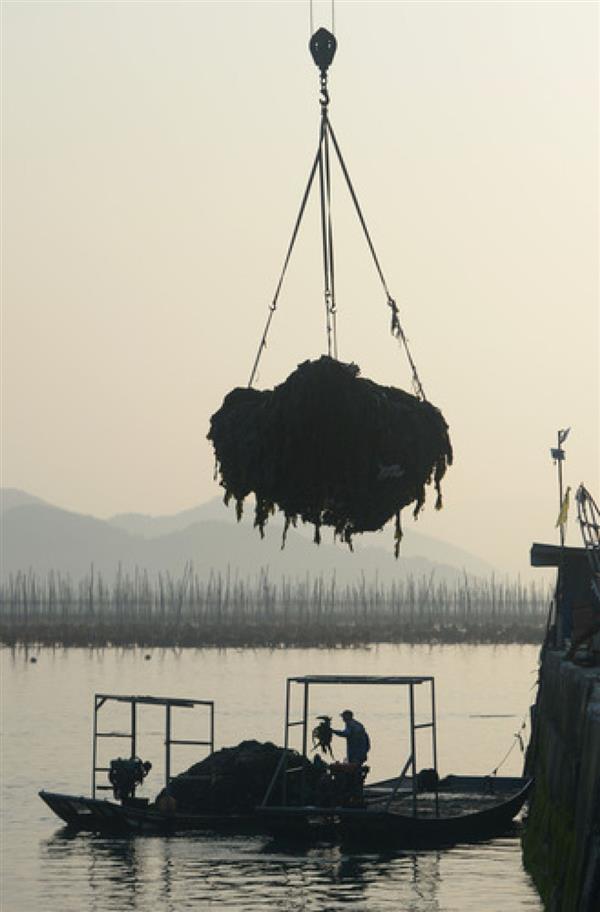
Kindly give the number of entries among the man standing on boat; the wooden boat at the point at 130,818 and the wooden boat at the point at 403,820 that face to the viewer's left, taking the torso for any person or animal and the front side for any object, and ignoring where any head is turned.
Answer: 2

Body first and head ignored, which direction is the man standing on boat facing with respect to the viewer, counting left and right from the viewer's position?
facing to the left of the viewer

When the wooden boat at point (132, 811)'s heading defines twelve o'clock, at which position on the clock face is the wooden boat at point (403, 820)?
the wooden boat at point (403, 820) is roughly at 7 o'clock from the wooden boat at point (132, 811).

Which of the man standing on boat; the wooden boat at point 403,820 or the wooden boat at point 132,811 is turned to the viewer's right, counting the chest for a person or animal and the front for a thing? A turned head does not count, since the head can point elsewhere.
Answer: the wooden boat at point 403,820

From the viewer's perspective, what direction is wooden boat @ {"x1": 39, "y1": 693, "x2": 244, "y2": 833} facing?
to the viewer's left

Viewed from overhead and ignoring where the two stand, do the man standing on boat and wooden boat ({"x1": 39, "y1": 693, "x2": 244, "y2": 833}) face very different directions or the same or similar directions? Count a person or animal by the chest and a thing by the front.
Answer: same or similar directions

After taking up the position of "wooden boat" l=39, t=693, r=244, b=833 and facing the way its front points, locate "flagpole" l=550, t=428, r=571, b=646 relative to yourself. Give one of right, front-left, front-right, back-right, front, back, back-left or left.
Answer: back

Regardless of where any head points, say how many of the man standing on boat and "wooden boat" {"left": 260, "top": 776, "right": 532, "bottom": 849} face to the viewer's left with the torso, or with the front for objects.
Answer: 1

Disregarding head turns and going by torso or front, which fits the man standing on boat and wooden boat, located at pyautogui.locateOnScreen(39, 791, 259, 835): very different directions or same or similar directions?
same or similar directions

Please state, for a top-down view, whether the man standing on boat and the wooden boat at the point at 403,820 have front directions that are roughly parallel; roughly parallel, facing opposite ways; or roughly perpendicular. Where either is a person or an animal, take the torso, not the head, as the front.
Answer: roughly parallel, facing opposite ways

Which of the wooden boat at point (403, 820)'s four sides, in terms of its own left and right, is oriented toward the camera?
right

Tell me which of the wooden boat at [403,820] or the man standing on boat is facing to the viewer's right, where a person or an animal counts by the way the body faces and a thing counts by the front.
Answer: the wooden boat

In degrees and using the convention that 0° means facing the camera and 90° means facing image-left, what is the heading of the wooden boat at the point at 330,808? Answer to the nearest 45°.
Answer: approximately 270°
